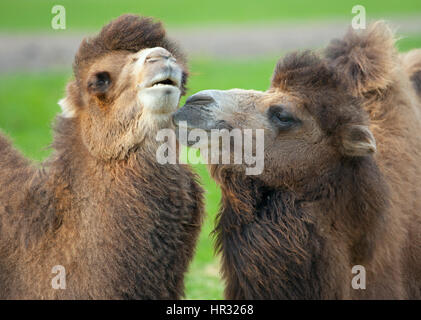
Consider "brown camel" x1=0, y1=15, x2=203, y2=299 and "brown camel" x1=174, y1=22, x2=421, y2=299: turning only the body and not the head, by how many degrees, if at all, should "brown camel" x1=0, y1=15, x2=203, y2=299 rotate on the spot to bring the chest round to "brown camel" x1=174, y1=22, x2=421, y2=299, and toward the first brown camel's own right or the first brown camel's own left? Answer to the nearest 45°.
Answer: approximately 45° to the first brown camel's own left

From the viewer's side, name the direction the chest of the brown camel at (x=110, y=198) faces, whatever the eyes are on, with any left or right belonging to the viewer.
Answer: facing the viewer and to the right of the viewer
